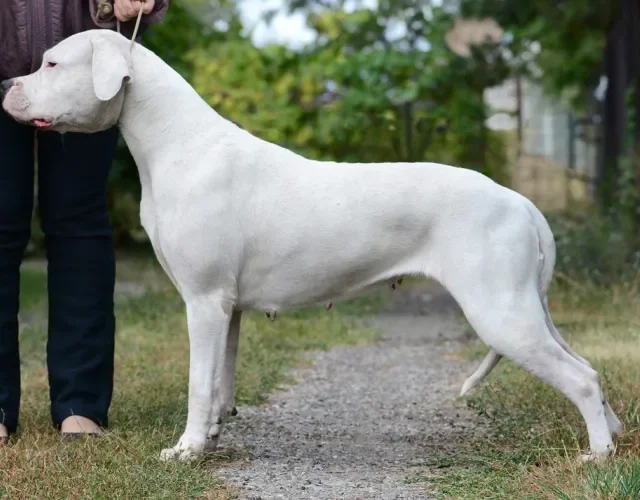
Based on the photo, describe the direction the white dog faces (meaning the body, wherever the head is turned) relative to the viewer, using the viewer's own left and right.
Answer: facing to the left of the viewer

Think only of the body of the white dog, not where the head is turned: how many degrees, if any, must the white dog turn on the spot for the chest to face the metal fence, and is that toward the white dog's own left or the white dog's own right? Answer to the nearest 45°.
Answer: approximately 90° to the white dog's own right
